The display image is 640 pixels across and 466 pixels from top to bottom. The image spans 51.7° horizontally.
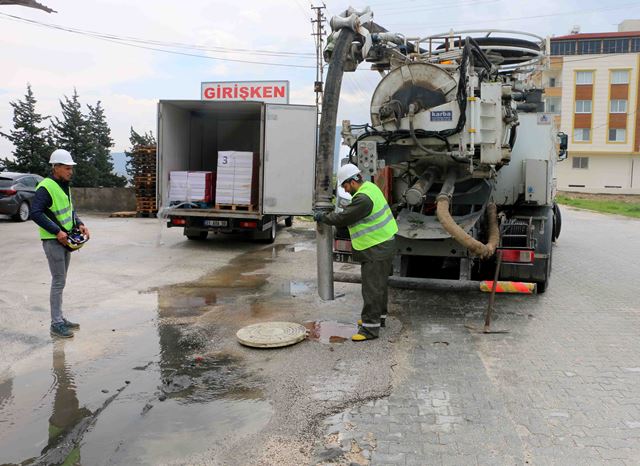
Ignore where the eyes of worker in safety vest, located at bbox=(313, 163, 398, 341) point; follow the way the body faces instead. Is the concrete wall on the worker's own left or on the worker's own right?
on the worker's own right

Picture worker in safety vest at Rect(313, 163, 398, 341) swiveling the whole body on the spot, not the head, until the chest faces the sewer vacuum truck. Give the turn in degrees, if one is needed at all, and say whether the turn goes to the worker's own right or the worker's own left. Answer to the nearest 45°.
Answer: approximately 135° to the worker's own right

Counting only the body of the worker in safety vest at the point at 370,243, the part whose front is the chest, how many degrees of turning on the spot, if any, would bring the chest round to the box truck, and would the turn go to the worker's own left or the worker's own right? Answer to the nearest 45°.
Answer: approximately 90° to the worker's own right

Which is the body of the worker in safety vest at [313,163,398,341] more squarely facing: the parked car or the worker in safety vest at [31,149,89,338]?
the worker in safety vest

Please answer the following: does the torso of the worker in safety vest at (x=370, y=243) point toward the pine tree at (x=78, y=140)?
no

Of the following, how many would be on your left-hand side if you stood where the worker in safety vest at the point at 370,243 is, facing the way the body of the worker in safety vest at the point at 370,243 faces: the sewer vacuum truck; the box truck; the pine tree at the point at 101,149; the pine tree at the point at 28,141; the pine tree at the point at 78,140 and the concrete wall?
0

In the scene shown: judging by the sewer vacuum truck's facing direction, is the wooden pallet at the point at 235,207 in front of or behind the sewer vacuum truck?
in front

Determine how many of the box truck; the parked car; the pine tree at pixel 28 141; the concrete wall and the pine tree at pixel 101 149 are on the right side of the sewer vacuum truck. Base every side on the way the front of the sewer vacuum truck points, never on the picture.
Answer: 0

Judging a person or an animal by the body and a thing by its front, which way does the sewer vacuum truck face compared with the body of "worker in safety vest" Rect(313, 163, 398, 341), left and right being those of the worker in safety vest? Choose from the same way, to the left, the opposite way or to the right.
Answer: to the right

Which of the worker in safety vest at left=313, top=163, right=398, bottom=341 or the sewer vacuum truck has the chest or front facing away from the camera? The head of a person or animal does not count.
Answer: the sewer vacuum truck

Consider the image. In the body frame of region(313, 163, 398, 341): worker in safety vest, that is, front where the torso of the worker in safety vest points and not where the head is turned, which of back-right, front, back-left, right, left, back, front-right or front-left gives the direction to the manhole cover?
front

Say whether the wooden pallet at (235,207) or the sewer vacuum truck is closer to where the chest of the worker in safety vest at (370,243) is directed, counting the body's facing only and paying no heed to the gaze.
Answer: the wooden pallet

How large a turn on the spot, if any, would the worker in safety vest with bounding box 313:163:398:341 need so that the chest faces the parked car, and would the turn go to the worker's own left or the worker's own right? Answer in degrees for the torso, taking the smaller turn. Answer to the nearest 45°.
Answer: approximately 45° to the worker's own right

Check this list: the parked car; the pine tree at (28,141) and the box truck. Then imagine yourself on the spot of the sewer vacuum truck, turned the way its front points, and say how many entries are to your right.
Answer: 0

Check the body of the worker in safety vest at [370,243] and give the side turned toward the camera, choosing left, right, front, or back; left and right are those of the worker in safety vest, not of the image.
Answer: left

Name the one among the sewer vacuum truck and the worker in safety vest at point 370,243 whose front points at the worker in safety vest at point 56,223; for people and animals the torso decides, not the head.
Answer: the worker in safety vest at point 370,243

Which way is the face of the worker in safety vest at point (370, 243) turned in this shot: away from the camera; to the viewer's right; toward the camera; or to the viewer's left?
to the viewer's left

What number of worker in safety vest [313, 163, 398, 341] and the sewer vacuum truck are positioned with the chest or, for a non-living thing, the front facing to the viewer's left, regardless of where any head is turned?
1

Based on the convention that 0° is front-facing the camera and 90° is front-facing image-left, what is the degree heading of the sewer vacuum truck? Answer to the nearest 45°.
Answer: approximately 180°

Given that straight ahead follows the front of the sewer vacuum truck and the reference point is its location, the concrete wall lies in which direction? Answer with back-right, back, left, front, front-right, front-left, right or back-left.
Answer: front-left
